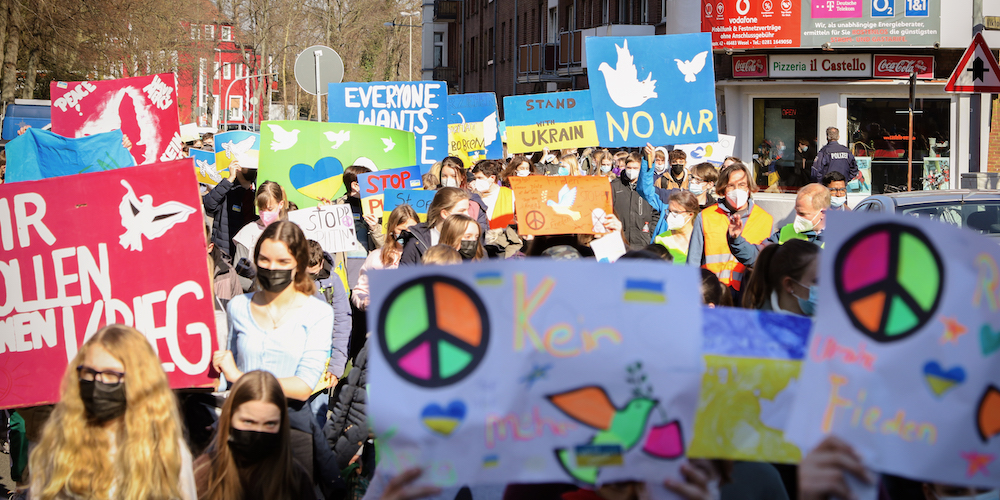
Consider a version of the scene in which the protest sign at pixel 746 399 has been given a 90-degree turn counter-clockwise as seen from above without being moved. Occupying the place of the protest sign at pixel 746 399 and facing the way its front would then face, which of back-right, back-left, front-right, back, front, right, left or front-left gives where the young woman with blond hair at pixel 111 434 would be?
back

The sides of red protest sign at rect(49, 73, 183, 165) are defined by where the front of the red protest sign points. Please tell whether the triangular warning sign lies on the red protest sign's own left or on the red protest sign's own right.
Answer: on the red protest sign's own left

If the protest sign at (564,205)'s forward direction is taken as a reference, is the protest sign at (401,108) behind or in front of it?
behind

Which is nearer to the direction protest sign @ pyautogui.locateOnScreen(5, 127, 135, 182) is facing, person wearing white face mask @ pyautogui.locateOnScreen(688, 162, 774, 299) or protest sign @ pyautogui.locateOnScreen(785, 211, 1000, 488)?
the protest sign

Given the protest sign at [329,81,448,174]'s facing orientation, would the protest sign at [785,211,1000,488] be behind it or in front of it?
in front

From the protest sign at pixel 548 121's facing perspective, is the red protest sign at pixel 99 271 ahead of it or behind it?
ahead
